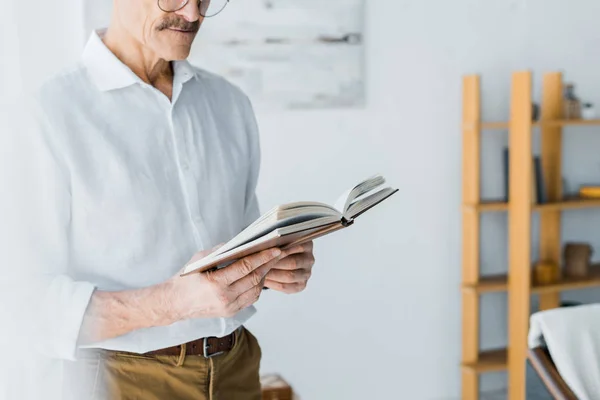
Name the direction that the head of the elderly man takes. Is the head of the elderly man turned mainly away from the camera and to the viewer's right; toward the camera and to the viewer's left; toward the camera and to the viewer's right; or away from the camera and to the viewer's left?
toward the camera and to the viewer's right

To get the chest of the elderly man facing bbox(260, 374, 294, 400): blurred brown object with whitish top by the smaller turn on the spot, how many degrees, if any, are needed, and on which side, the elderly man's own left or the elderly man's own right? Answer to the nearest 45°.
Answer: approximately 135° to the elderly man's own left

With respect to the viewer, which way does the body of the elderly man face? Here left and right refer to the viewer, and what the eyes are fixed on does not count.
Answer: facing the viewer and to the right of the viewer

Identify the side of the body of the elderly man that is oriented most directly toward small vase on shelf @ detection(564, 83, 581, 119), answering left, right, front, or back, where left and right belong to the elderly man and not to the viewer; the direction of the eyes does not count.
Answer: left

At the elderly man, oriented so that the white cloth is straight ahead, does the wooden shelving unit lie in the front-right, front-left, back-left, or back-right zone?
front-left

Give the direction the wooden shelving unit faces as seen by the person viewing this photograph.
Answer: facing the viewer

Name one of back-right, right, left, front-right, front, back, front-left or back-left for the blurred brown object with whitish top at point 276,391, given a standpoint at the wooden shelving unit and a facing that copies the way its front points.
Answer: front-right

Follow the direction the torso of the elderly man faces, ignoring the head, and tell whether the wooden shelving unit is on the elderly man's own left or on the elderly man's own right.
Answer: on the elderly man's own left

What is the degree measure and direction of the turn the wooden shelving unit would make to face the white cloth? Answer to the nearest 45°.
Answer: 0° — it already faces it

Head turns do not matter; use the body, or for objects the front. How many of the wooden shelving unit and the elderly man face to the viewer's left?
0
